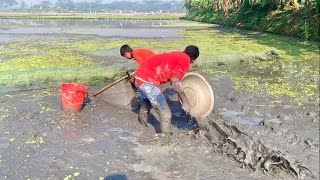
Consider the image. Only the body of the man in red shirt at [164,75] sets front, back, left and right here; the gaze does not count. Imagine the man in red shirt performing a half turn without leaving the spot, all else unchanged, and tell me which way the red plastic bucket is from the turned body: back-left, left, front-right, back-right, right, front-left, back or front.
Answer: front-right

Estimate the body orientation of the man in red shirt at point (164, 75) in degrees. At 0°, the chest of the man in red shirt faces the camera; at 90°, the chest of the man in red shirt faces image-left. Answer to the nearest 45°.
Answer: approximately 270°
